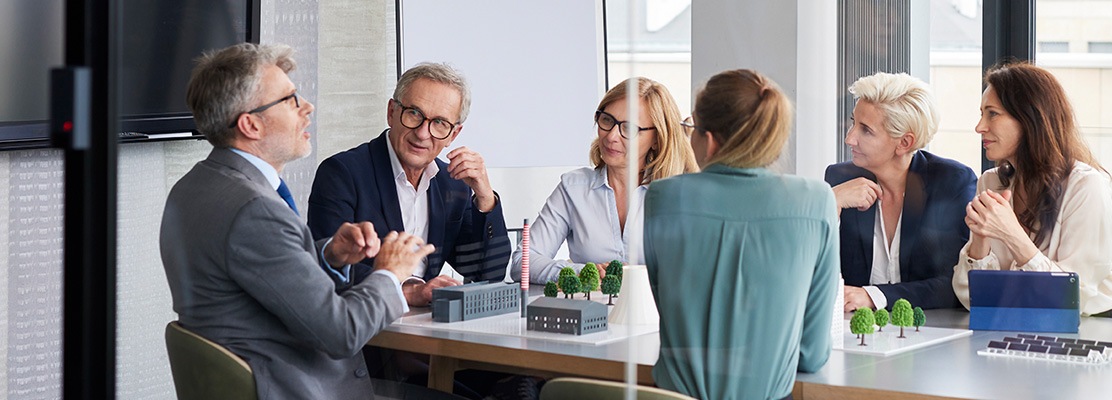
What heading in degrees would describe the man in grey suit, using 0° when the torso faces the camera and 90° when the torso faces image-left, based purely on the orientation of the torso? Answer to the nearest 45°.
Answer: approximately 270°

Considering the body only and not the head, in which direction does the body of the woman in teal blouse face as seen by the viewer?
away from the camera

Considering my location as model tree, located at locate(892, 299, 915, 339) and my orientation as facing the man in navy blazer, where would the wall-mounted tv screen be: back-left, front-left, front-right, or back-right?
front-left

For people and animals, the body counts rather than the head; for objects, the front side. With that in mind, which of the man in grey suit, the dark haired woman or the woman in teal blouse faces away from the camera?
the woman in teal blouse

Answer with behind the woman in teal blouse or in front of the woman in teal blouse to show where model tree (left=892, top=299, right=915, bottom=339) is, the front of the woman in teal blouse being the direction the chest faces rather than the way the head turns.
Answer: in front

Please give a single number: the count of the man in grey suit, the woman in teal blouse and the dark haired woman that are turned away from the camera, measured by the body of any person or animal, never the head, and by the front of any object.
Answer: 1

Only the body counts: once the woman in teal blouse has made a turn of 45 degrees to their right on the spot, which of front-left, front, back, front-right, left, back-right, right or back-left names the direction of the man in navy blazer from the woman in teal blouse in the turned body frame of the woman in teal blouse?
left

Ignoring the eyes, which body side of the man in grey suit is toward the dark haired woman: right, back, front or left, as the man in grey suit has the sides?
front

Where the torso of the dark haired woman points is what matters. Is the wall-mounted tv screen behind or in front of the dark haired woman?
in front

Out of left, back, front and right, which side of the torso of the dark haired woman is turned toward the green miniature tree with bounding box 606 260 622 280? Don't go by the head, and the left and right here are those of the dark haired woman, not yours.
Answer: front

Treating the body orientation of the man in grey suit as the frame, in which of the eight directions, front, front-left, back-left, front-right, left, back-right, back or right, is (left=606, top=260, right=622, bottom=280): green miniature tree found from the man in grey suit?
front-right
